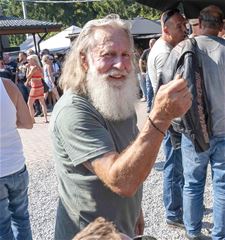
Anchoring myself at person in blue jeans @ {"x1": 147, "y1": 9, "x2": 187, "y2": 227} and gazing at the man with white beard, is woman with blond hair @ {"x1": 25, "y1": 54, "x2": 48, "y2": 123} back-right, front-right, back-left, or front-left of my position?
back-right

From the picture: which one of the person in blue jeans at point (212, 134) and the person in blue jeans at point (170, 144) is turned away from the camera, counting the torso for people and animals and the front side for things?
the person in blue jeans at point (212, 134)

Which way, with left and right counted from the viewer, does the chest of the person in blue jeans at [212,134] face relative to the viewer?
facing away from the viewer

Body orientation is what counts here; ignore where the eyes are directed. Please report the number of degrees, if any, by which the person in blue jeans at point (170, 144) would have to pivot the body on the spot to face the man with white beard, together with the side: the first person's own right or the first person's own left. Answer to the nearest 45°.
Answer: approximately 90° to the first person's own right
